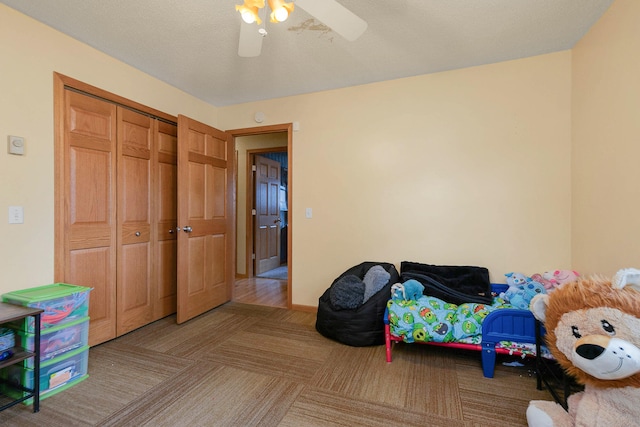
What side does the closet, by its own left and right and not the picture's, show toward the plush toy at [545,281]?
front

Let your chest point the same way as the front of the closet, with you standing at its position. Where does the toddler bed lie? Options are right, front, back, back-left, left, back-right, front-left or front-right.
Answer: front

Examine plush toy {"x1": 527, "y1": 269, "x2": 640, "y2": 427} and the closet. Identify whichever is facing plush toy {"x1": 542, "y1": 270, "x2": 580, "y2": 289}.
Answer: the closet

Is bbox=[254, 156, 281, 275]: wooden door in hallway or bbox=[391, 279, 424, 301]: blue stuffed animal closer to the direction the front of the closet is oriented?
the blue stuffed animal

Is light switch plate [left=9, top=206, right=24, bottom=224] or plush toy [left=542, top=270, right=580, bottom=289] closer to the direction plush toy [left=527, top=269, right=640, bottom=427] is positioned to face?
the light switch plate

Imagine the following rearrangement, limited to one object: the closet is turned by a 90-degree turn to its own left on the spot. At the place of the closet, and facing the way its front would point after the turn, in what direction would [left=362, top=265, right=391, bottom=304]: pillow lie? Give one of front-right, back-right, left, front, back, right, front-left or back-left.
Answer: right

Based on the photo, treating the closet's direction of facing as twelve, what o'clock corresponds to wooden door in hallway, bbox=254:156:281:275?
The wooden door in hallway is roughly at 9 o'clock from the closet.

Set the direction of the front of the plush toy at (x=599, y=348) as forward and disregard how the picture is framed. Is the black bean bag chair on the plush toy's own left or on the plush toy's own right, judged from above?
on the plush toy's own right

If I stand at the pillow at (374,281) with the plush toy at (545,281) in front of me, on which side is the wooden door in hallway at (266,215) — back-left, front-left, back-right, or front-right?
back-left

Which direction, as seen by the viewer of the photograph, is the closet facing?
facing the viewer and to the right of the viewer

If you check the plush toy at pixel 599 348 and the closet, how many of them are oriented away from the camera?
0

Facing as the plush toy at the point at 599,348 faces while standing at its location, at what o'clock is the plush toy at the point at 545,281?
the plush toy at the point at 545,281 is roughly at 4 o'clock from the plush toy at the point at 599,348.

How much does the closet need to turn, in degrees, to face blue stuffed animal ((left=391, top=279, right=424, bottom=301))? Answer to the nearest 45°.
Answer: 0° — it already faces it

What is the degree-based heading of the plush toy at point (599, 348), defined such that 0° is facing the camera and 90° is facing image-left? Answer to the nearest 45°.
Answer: approximately 45°

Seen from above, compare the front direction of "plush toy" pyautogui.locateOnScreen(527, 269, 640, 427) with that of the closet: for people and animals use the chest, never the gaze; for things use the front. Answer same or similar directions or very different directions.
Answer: very different directions

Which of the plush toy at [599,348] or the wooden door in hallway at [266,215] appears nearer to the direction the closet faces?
the plush toy

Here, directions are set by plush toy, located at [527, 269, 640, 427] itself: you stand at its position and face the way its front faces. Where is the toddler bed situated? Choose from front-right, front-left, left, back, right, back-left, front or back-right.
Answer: right

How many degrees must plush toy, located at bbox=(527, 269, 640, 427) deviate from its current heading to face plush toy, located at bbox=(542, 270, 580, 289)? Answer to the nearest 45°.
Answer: approximately 135° to its right

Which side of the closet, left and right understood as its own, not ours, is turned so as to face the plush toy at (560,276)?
front
